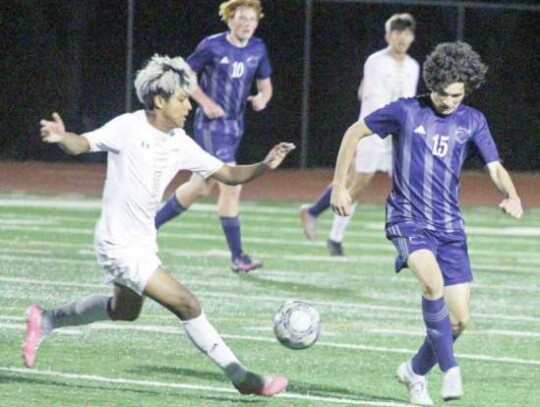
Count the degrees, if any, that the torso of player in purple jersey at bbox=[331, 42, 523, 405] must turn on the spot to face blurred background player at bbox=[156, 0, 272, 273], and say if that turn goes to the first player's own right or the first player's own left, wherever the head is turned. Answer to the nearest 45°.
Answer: approximately 180°

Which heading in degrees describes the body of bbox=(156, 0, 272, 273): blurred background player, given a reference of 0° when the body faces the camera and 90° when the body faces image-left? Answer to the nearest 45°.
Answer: approximately 315°

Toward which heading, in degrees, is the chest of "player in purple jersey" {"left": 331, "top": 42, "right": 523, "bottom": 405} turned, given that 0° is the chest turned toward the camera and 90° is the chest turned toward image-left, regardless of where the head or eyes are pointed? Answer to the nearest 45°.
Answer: approximately 0°

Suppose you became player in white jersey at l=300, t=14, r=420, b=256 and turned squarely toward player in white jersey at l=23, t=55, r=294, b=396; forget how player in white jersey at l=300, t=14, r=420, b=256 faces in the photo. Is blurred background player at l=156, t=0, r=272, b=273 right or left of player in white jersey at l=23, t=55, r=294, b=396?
right

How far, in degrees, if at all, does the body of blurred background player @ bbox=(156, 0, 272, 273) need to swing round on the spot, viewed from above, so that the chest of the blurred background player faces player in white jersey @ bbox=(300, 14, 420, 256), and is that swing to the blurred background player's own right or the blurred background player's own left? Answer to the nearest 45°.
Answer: approximately 90° to the blurred background player's own left

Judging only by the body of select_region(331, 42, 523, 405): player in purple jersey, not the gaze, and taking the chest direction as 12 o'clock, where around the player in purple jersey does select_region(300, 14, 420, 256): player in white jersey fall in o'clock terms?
The player in white jersey is roughly at 6 o'clock from the player in purple jersey.

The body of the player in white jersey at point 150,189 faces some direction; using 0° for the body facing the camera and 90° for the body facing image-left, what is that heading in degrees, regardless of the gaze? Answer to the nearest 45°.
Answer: approximately 315°

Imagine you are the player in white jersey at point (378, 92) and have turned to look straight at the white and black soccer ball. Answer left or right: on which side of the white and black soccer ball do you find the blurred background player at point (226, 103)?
right
